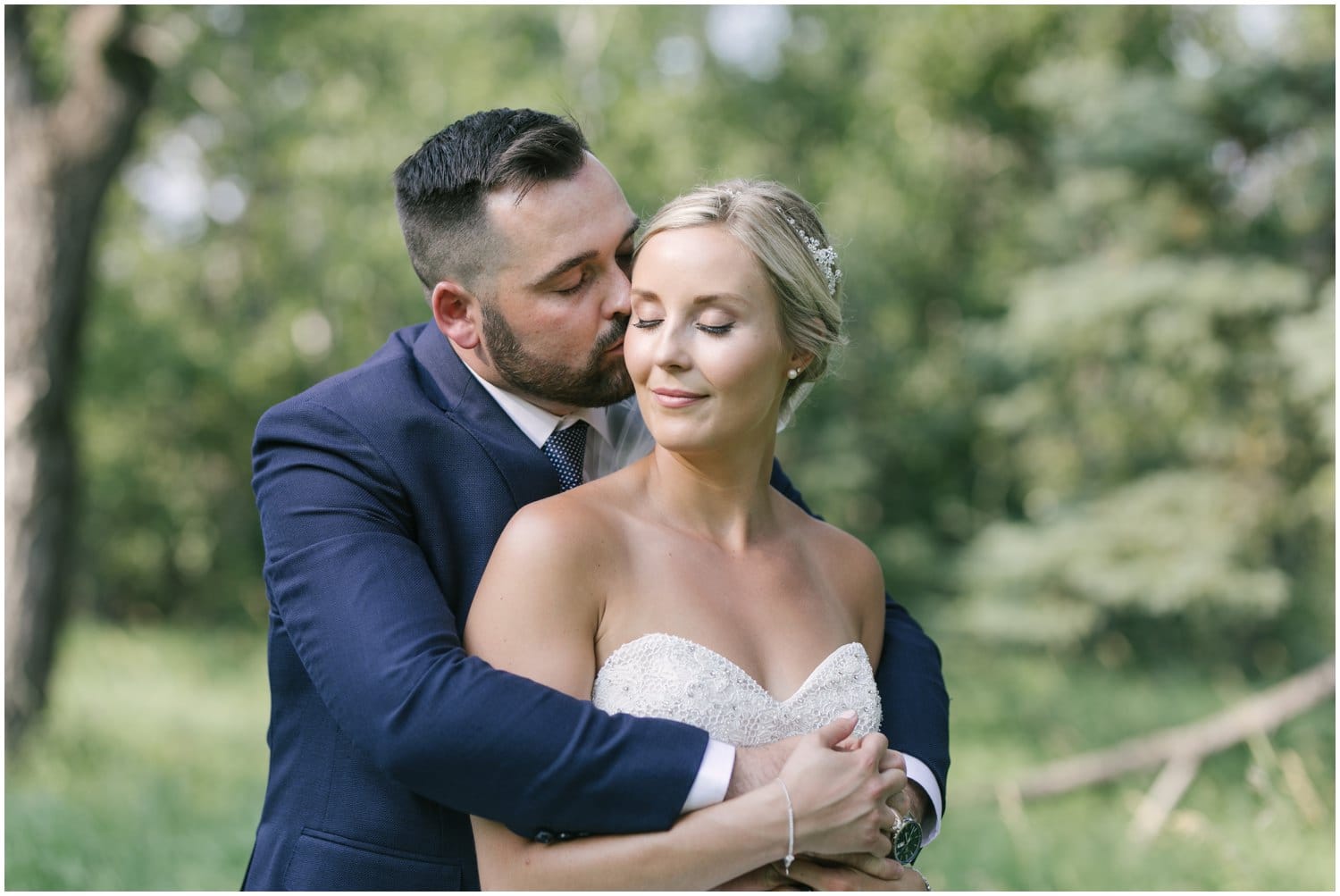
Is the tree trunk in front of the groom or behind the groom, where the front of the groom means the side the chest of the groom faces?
behind

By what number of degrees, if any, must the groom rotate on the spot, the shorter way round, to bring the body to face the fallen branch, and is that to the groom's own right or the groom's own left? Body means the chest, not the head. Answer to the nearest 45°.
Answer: approximately 90° to the groom's own left

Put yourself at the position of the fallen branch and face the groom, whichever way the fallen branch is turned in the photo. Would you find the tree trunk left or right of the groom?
right

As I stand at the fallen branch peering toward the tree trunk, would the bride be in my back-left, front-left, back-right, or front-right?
front-left

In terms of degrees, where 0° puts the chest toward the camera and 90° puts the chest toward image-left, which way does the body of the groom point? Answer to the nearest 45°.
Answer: approximately 315°

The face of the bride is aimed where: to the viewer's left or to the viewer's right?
to the viewer's left
